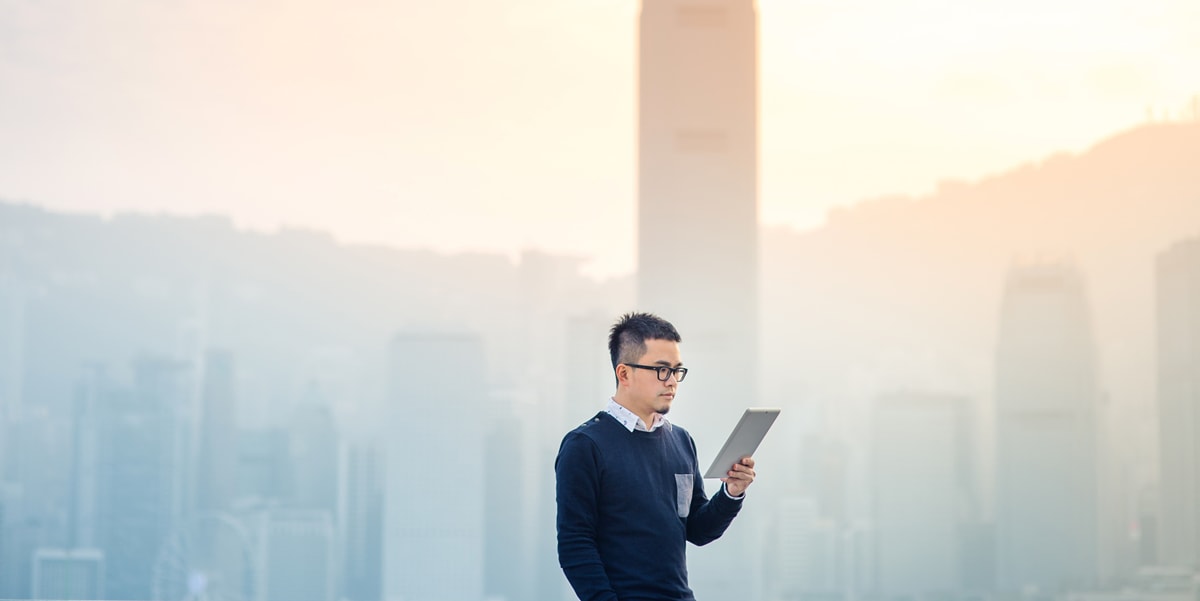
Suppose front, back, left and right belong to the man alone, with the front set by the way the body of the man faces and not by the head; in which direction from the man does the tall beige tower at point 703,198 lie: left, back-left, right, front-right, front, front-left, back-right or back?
back-left

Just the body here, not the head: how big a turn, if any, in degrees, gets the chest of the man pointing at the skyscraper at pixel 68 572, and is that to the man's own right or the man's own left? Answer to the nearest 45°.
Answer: approximately 180°

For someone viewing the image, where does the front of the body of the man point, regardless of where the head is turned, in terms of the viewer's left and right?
facing the viewer and to the right of the viewer

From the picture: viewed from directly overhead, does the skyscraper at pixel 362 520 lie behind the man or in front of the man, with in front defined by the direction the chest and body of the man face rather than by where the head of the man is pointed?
behind

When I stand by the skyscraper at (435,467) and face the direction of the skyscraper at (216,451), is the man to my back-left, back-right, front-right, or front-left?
back-left

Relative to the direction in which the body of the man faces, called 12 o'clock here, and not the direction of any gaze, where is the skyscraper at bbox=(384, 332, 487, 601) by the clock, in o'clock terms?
The skyscraper is roughly at 7 o'clock from the man.

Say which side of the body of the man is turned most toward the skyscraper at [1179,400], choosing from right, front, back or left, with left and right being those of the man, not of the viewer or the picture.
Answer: left

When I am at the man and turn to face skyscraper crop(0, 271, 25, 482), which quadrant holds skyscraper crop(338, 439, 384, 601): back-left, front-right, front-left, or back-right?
front-right

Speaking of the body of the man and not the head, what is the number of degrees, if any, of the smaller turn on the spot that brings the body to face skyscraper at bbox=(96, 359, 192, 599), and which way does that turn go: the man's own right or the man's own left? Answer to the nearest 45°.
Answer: approximately 180°

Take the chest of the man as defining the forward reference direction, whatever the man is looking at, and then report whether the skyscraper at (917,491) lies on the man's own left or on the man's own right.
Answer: on the man's own left

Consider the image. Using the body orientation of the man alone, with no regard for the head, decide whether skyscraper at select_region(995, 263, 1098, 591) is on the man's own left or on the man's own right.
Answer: on the man's own left
